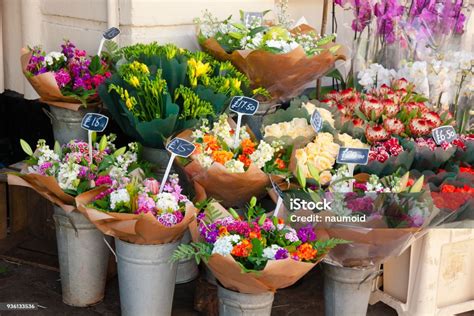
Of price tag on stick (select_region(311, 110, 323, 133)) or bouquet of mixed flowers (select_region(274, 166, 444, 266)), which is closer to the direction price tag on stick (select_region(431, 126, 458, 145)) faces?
the bouquet of mixed flowers

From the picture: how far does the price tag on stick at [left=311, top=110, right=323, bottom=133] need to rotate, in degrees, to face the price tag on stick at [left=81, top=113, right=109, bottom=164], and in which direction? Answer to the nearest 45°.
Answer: approximately 45° to its right

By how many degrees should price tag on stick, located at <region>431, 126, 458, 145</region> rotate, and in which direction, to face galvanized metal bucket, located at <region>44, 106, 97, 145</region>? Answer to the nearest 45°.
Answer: approximately 90° to its right

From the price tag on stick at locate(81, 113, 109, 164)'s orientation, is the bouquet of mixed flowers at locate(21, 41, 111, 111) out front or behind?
behind

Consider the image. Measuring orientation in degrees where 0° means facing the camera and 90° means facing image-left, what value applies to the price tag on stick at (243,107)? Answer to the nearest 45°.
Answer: approximately 0°

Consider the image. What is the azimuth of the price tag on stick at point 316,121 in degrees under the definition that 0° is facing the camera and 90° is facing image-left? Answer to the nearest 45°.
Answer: approximately 45°
